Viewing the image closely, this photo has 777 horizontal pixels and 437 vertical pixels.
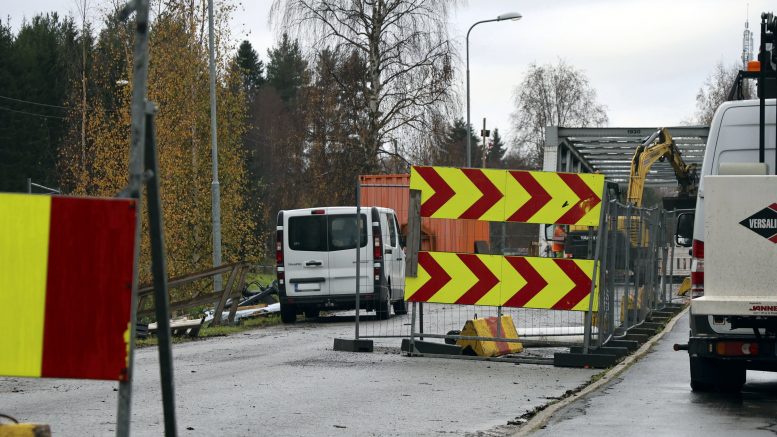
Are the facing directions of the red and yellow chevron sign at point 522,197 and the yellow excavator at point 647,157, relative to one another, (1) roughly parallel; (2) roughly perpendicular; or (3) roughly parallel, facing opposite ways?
roughly perpendicular

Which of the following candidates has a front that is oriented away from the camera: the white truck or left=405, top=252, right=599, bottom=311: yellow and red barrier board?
the white truck

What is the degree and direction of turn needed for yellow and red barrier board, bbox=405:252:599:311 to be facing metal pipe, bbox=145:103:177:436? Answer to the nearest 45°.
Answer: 0° — it already faces it

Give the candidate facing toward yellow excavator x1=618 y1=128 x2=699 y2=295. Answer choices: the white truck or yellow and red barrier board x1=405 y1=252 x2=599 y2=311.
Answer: the white truck

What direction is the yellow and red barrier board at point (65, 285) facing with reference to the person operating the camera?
facing the viewer

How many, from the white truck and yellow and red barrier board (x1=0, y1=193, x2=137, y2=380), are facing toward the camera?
1

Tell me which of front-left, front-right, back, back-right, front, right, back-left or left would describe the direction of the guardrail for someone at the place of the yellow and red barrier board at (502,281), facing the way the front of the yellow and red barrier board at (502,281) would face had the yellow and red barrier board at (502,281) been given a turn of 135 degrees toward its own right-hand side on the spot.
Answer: front

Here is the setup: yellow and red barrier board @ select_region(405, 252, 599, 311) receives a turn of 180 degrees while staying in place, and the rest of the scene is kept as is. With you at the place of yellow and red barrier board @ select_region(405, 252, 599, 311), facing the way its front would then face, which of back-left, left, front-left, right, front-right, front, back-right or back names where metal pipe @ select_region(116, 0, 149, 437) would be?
back

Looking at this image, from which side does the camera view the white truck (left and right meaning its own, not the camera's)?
back

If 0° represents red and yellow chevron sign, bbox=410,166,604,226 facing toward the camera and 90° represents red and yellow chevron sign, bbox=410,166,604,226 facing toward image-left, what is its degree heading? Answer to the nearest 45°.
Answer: approximately 0°
